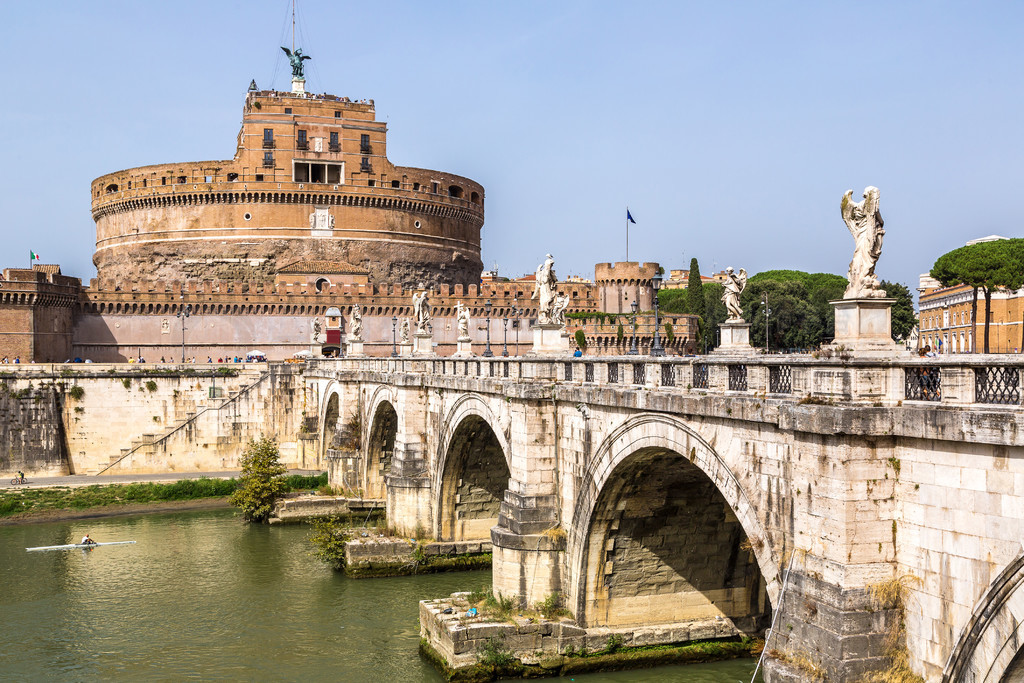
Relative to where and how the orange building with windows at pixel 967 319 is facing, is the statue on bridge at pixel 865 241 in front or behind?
in front

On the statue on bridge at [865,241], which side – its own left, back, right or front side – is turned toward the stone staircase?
left

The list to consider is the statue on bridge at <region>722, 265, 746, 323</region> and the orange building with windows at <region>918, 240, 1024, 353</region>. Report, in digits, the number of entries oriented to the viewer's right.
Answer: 0

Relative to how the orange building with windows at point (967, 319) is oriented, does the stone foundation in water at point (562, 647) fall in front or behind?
in front

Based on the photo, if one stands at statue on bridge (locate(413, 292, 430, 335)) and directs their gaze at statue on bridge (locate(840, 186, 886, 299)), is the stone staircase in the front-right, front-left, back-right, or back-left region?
back-right

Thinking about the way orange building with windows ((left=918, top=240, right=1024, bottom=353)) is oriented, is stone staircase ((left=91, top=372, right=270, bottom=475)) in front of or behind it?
in front

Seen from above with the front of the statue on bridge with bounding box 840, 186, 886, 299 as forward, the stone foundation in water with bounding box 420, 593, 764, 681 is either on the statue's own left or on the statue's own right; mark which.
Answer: on the statue's own left

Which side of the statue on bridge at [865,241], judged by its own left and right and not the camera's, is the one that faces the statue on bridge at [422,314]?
left

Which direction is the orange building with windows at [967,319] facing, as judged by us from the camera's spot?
facing the viewer and to the left of the viewer
